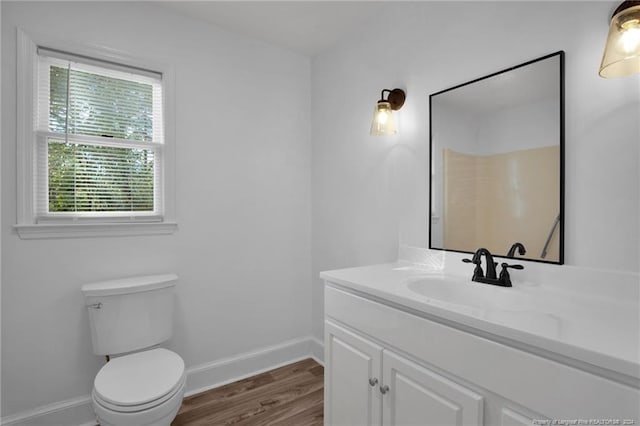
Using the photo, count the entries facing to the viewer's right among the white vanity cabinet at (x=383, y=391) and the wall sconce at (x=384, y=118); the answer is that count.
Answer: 0

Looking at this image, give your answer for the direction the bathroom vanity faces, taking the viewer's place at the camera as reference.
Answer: facing the viewer and to the left of the viewer

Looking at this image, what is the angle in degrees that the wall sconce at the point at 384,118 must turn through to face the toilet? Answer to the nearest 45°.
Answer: approximately 45° to its right

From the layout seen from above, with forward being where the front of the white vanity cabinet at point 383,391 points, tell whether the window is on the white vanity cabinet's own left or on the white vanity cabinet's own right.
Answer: on the white vanity cabinet's own right

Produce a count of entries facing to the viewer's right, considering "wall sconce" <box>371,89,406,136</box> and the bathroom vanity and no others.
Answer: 0

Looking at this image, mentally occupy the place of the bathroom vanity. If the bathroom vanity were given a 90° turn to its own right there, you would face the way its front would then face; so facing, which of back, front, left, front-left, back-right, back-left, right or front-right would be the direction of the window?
front-left

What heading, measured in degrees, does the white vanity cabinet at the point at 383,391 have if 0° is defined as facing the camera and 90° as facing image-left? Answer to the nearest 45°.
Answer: approximately 45°
